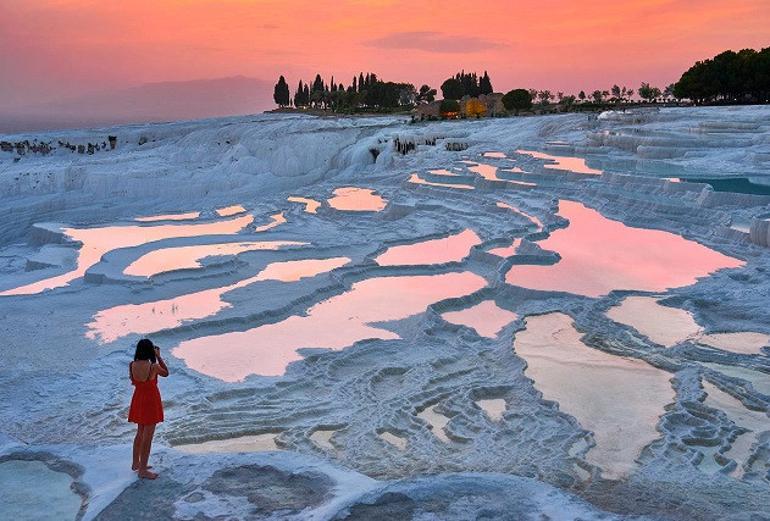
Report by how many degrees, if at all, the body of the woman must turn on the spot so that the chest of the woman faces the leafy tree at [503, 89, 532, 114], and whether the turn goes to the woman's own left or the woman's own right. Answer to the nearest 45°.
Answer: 0° — they already face it

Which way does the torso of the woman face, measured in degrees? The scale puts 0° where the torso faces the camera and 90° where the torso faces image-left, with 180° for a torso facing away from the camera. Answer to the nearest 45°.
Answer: approximately 225°
